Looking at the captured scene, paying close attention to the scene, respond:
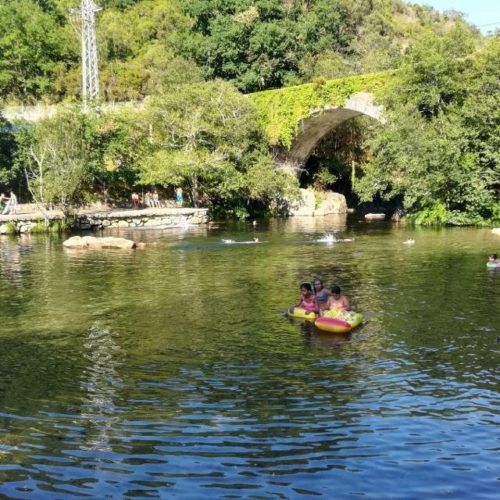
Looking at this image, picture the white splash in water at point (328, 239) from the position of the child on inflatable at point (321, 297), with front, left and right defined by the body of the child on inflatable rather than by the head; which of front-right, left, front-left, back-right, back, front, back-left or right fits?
back

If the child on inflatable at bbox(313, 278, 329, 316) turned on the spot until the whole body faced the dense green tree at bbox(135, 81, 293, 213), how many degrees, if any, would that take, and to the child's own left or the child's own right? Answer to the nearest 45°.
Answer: approximately 180°

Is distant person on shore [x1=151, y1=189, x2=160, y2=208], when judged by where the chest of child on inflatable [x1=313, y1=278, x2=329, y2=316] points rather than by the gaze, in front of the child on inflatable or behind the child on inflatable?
behind

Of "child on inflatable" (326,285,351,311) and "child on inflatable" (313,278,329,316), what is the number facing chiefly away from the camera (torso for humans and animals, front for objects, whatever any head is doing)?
0

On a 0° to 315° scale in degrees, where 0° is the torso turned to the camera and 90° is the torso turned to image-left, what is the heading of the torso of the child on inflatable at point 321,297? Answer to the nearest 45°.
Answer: approximately 0°

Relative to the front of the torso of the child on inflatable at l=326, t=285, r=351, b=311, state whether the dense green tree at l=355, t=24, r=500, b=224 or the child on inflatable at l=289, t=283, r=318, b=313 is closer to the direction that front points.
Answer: the child on inflatable

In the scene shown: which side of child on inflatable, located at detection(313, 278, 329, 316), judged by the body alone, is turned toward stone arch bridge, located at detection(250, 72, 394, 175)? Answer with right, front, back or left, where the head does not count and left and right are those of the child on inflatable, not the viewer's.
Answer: back

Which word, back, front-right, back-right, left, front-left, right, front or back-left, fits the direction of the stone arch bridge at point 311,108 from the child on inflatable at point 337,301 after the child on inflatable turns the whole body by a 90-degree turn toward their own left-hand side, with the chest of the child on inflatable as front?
back-left

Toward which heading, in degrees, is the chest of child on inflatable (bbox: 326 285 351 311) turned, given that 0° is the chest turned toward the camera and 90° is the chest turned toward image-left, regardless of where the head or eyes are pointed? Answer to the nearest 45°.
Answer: approximately 45°

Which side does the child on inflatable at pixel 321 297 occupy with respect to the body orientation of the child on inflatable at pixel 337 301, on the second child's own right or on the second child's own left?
on the second child's own right
